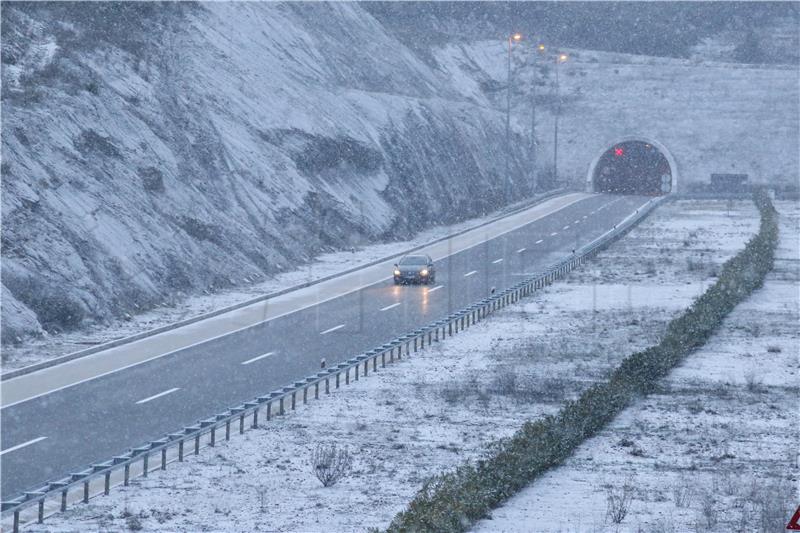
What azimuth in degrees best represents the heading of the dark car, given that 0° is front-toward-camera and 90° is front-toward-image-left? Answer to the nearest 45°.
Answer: approximately 0°

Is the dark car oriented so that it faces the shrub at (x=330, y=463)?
yes

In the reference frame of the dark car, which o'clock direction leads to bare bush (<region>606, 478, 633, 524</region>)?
The bare bush is roughly at 12 o'clock from the dark car.
